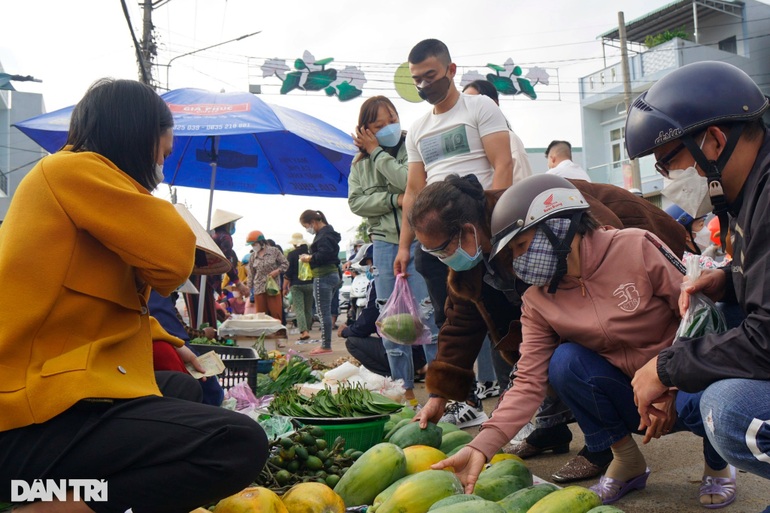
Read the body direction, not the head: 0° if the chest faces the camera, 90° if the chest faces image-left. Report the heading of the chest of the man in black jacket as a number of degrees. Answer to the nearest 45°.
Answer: approximately 90°

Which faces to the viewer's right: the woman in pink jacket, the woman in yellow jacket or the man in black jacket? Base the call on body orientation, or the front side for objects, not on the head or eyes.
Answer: the woman in yellow jacket

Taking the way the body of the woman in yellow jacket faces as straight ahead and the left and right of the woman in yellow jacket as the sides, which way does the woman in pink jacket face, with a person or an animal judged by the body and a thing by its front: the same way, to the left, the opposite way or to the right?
the opposite way

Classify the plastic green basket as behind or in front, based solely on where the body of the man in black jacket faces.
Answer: in front

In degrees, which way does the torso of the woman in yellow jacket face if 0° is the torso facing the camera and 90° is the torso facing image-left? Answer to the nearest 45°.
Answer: approximately 270°

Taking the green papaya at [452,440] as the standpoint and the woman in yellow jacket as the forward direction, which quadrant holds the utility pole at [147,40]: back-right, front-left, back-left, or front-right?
back-right

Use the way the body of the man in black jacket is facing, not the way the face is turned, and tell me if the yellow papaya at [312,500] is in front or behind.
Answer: in front

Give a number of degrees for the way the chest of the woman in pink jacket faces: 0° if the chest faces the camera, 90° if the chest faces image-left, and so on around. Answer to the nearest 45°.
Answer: approximately 45°

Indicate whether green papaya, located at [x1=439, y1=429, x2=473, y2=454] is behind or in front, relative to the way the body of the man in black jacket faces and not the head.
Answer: in front

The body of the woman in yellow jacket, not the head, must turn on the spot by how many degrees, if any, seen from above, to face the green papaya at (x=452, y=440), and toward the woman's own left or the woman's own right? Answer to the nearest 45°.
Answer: approximately 45° to the woman's own left

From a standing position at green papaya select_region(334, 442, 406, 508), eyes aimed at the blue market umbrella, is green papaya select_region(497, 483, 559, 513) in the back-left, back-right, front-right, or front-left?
back-right

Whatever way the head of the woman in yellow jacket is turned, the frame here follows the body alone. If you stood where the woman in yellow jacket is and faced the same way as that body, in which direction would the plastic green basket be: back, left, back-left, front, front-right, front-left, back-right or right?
front-left

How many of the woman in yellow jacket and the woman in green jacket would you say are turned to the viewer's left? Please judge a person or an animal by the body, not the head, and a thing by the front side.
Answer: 0

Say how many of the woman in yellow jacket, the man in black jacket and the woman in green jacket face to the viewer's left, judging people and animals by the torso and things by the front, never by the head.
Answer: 1
